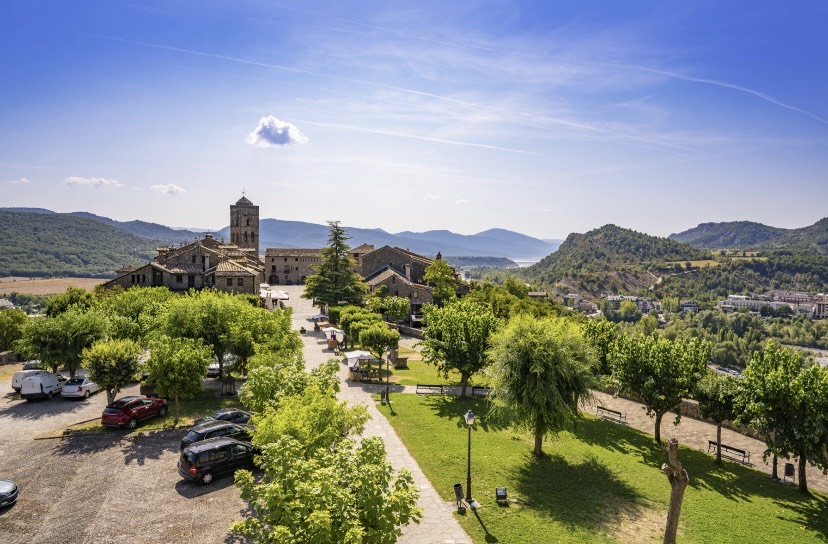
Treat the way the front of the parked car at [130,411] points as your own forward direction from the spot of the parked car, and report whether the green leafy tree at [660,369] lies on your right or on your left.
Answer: on your right

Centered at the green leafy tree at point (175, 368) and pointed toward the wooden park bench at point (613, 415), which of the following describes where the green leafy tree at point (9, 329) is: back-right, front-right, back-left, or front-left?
back-left
